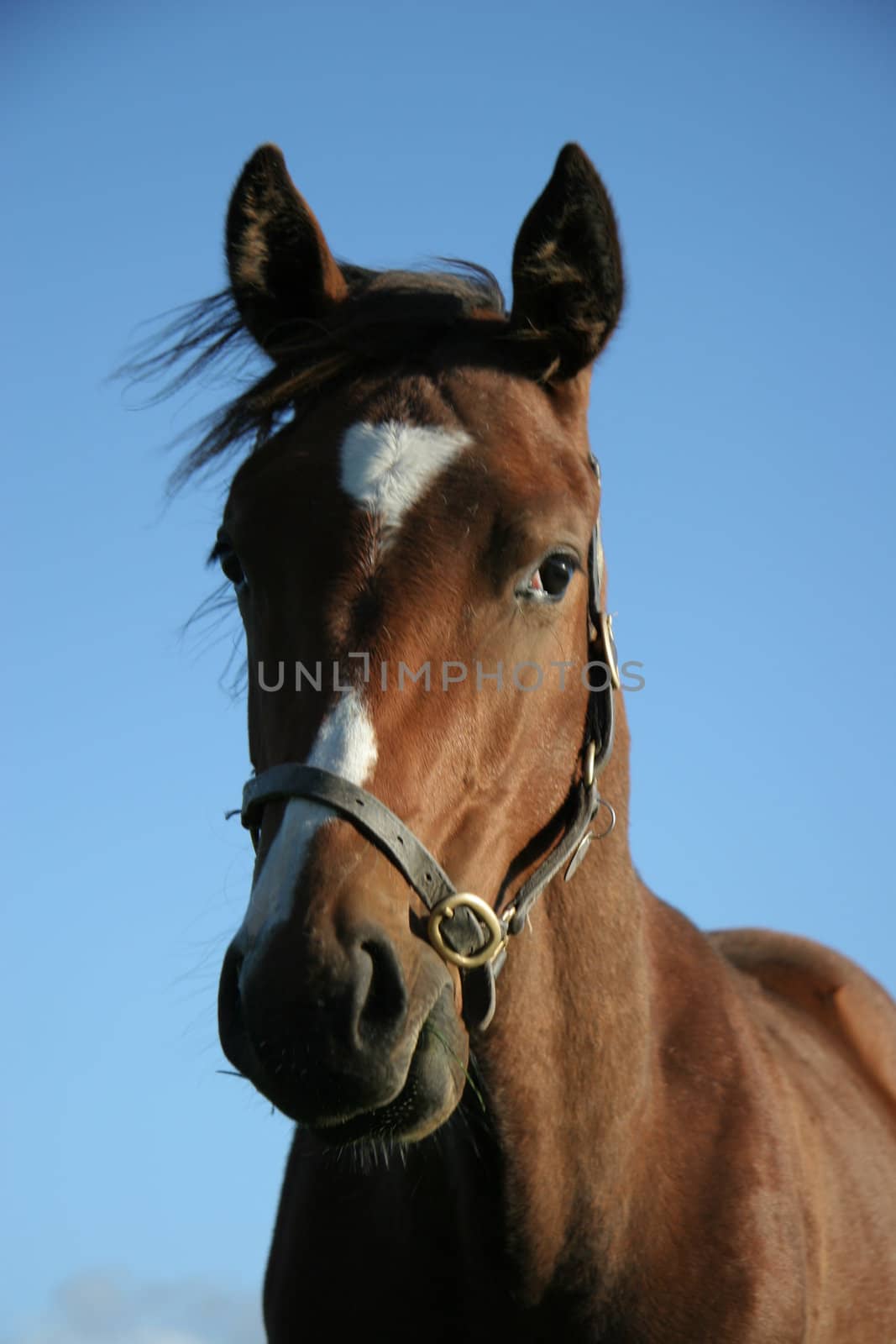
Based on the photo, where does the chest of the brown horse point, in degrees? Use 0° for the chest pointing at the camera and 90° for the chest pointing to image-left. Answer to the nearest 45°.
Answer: approximately 45°
